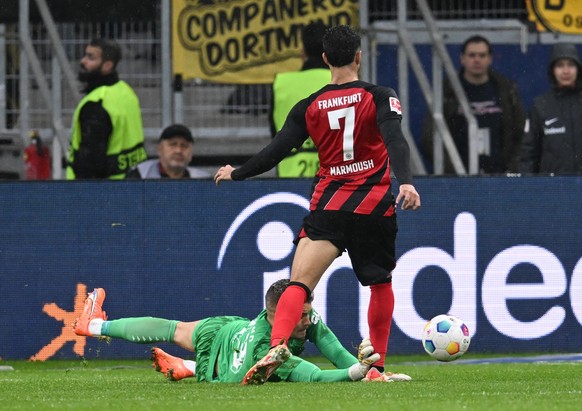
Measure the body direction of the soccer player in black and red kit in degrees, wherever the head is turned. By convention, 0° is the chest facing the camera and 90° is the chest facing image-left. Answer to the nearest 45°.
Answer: approximately 180°

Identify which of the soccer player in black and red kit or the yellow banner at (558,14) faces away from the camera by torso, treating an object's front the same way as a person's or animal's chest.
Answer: the soccer player in black and red kit

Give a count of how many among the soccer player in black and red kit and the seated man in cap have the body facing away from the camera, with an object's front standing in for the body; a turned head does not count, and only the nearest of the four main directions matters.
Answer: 1

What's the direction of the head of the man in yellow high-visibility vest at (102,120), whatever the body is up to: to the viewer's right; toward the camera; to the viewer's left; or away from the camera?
to the viewer's left

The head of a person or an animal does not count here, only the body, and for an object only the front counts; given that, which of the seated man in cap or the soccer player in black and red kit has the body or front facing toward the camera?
the seated man in cap

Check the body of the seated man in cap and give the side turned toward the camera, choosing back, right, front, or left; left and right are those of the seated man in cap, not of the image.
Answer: front

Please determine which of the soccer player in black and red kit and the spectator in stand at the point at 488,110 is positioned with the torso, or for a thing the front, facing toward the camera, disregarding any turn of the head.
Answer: the spectator in stand

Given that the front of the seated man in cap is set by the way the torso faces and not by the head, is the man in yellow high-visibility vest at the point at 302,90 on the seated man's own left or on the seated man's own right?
on the seated man's own left

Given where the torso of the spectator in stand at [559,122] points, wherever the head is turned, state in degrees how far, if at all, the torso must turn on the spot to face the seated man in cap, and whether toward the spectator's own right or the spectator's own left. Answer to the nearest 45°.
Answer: approximately 90° to the spectator's own right

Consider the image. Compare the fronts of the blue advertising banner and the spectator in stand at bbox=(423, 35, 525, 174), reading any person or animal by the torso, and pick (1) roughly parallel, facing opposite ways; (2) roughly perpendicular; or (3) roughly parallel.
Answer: roughly parallel

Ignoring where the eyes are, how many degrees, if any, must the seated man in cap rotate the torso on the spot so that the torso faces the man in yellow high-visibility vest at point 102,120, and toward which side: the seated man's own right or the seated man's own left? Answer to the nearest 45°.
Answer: approximately 90° to the seated man's own right

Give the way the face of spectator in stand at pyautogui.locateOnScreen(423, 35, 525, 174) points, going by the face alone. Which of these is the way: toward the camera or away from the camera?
toward the camera

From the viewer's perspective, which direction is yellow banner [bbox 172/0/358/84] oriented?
toward the camera

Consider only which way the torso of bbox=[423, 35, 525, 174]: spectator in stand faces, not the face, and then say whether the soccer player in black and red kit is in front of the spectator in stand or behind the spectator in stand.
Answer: in front

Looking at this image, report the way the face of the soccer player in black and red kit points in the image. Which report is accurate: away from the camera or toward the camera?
away from the camera
